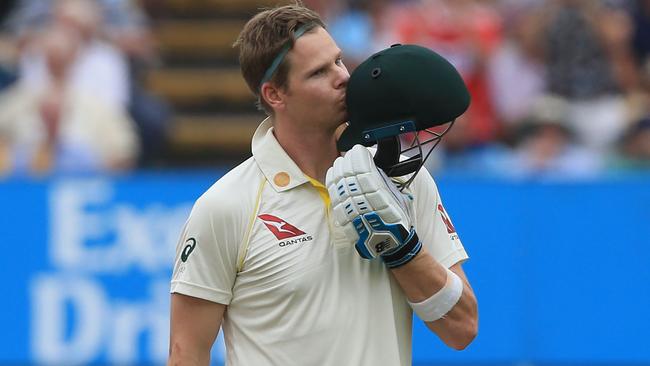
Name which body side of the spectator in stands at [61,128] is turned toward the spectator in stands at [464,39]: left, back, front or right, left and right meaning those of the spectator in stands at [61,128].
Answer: left

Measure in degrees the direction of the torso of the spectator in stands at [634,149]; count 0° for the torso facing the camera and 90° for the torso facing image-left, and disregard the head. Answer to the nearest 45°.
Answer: approximately 0°

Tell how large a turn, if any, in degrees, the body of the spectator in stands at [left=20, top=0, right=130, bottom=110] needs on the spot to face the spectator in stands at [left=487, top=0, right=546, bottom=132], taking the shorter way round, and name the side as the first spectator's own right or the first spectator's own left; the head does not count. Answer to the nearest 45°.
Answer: approximately 90° to the first spectator's own left
